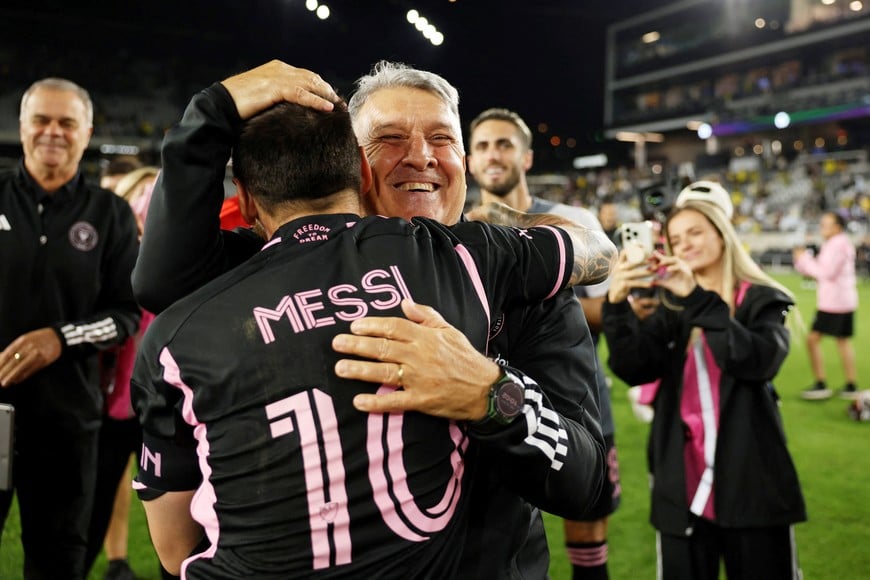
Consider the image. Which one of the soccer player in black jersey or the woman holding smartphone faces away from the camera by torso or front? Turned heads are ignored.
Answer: the soccer player in black jersey

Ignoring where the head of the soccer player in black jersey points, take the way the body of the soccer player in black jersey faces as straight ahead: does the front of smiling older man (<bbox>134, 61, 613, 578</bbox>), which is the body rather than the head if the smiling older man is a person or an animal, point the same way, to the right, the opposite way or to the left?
the opposite way

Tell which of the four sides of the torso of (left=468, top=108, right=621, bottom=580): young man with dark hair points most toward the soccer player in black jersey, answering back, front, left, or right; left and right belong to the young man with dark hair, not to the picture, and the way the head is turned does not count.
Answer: front

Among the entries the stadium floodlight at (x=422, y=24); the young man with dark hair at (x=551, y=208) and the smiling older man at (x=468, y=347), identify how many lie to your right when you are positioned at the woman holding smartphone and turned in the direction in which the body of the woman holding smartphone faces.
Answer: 2

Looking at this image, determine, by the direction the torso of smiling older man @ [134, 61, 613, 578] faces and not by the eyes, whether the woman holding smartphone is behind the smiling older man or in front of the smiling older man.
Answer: behind

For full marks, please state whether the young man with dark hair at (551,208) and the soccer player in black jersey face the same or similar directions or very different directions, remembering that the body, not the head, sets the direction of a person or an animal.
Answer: very different directions

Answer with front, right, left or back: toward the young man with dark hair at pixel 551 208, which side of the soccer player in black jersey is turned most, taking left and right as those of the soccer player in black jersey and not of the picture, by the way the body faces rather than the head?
front

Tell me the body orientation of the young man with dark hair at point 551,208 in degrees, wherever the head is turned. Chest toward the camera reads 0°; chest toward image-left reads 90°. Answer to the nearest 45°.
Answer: approximately 0°

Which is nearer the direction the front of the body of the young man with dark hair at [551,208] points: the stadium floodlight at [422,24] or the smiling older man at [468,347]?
the smiling older man

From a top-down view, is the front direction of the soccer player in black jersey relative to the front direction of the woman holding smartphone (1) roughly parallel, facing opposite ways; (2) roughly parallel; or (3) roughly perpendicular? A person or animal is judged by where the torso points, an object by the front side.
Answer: roughly parallel, facing opposite ways

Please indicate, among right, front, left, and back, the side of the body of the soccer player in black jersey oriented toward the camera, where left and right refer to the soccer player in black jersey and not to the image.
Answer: back

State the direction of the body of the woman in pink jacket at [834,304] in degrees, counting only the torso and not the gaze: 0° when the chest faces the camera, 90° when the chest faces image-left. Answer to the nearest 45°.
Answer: approximately 90°

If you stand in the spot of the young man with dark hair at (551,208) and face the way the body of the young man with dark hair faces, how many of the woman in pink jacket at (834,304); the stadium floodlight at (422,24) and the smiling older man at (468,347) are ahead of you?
1
